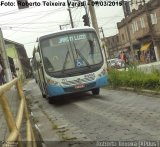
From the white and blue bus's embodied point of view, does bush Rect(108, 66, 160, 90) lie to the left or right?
on its left

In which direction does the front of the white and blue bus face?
toward the camera
